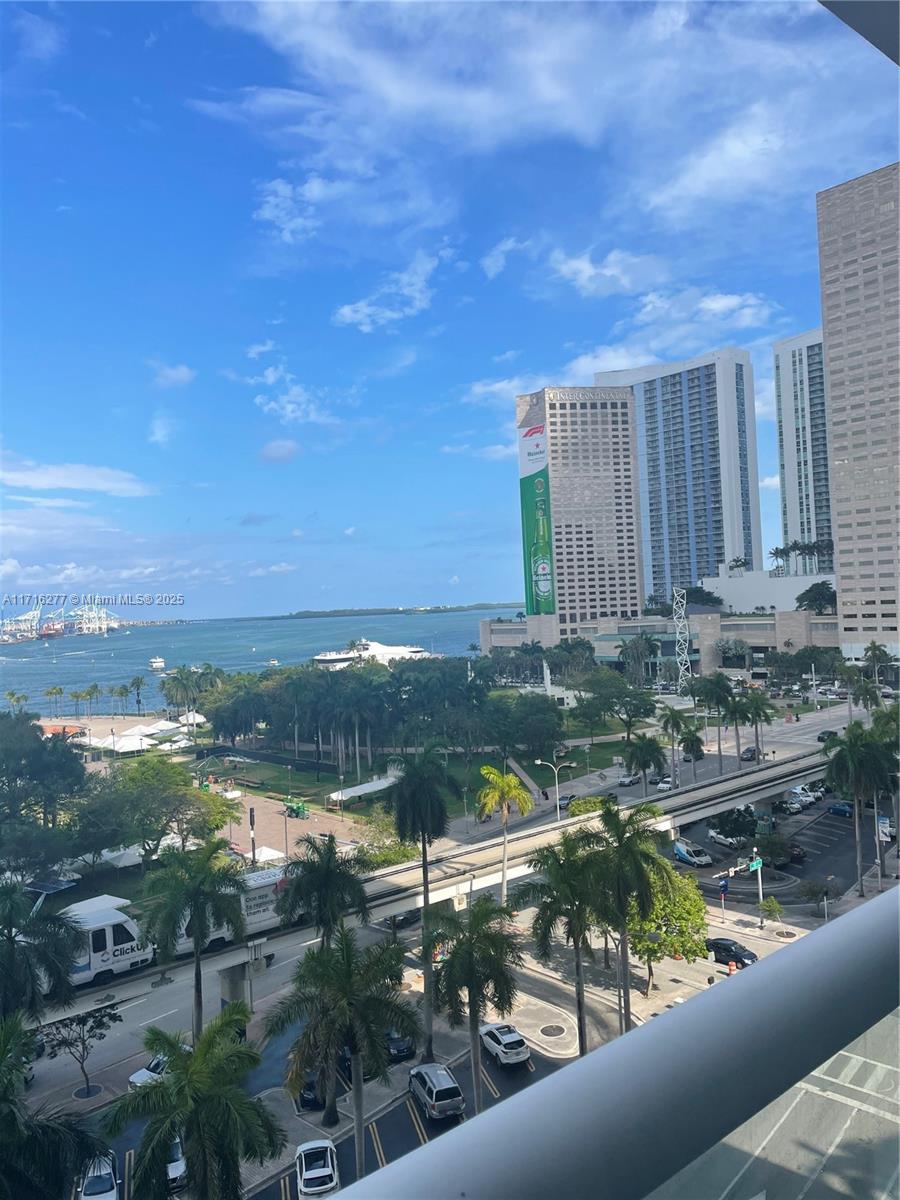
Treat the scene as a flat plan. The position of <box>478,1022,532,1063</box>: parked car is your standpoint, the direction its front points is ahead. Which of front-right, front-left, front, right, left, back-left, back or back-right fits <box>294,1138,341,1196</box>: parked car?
left

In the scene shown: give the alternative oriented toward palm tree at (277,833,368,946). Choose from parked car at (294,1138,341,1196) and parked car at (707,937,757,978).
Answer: parked car at (294,1138,341,1196)

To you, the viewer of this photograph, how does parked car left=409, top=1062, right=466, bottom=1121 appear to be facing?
facing away from the viewer and to the left of the viewer

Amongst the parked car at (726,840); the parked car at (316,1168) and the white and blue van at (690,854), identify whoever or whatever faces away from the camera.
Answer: the parked car at (316,1168)

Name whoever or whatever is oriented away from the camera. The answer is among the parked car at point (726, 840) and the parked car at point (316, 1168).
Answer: the parked car at point (316, 1168)

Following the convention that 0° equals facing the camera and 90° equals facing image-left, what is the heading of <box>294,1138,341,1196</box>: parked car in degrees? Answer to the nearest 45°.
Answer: approximately 180°

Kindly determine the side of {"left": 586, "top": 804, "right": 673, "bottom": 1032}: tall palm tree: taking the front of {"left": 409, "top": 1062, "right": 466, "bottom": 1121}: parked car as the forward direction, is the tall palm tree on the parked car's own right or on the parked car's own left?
on the parked car's own right

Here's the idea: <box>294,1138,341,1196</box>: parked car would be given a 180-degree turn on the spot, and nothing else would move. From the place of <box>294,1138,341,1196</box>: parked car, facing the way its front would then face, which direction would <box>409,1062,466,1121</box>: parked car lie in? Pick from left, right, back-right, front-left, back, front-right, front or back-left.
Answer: back-left
